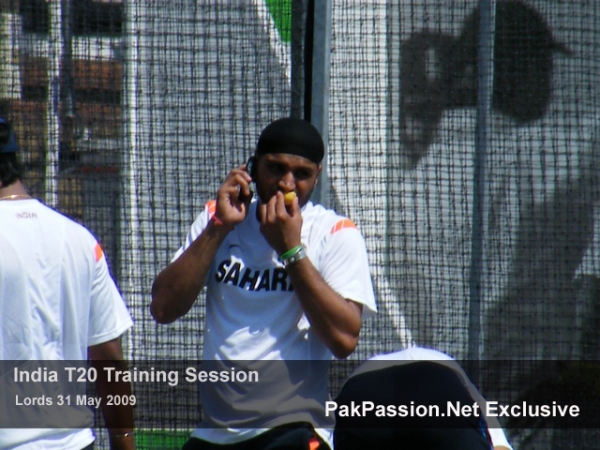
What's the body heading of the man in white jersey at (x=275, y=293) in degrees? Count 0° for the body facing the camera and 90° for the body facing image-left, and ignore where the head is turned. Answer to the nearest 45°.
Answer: approximately 0°

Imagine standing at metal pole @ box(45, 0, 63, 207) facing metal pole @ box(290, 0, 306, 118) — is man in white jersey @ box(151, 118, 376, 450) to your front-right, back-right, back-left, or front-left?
front-right

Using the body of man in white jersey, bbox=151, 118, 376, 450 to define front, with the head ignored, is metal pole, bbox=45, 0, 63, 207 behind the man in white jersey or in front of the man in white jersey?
behind

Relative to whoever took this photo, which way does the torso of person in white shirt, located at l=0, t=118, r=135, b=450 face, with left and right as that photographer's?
facing away from the viewer

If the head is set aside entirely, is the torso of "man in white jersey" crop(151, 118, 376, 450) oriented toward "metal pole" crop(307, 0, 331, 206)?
no

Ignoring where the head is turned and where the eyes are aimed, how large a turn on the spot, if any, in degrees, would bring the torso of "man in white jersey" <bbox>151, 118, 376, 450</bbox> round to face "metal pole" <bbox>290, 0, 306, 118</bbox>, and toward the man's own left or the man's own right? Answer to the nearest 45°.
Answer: approximately 180°

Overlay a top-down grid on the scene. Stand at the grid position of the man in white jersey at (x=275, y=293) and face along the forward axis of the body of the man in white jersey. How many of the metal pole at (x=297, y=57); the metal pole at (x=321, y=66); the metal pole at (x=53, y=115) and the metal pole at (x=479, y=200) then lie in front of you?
0

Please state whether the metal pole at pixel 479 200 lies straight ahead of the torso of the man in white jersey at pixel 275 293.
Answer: no

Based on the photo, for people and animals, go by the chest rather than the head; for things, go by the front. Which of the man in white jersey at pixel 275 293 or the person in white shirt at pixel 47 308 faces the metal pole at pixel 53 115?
the person in white shirt

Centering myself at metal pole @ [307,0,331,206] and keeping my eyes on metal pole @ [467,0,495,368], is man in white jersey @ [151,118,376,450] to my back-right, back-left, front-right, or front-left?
back-right

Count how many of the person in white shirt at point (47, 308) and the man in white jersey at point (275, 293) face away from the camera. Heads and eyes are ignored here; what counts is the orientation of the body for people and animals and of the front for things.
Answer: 1

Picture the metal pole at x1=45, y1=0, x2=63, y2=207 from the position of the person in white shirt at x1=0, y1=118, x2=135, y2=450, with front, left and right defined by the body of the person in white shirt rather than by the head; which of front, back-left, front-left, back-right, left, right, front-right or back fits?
front

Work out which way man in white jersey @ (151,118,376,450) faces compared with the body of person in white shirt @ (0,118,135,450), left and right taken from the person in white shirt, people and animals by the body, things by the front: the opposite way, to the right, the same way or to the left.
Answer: the opposite way

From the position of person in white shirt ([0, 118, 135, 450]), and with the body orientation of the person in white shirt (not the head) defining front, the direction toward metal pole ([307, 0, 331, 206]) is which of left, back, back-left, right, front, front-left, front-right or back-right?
front-right

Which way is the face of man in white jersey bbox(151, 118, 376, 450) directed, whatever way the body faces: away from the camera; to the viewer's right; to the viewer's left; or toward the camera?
toward the camera
